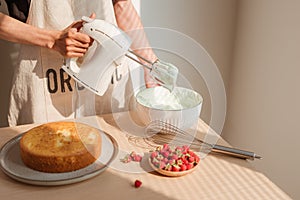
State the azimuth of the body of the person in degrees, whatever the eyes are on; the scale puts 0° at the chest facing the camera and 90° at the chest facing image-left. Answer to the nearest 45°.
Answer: approximately 0°
